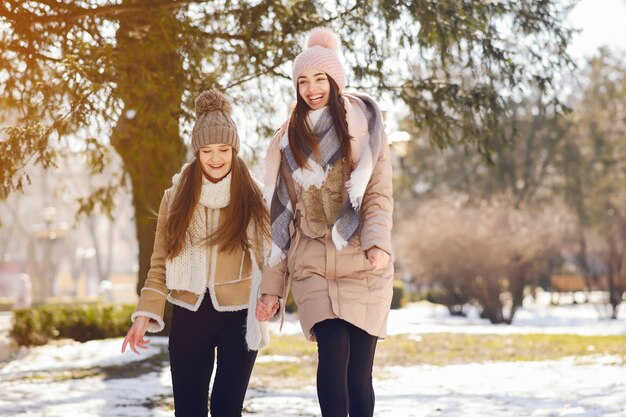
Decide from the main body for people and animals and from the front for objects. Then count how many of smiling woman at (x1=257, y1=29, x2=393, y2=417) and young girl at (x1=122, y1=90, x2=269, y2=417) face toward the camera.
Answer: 2

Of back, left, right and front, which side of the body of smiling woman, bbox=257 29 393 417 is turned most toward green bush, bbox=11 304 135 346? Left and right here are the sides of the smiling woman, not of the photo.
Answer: back

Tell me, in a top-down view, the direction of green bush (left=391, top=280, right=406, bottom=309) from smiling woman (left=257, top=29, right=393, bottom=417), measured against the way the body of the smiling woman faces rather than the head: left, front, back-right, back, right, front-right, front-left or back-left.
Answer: back

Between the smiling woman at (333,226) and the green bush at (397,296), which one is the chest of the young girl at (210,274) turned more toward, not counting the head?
the smiling woman

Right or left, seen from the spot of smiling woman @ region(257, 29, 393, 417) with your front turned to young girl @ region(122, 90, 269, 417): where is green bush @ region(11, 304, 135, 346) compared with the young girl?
right

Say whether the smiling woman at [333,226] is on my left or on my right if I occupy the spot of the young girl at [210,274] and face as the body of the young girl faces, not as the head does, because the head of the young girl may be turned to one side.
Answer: on my left

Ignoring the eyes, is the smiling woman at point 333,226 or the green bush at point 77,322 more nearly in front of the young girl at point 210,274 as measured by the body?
the smiling woman

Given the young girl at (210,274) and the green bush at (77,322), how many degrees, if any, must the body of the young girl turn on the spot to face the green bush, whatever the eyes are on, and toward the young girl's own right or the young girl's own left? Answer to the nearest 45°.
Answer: approximately 180°

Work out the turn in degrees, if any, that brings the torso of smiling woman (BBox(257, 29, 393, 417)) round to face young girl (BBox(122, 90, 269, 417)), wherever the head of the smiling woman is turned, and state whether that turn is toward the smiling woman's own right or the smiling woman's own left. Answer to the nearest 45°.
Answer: approximately 90° to the smiling woman's own right

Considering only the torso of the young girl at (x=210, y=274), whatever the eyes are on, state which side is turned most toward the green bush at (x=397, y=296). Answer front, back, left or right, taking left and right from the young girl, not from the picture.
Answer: back
